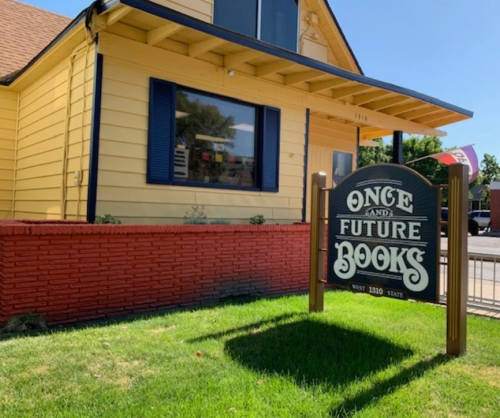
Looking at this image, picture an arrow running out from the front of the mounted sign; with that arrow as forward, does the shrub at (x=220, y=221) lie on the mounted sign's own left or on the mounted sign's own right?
on the mounted sign's own right

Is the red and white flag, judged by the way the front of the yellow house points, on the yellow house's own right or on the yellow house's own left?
on the yellow house's own left

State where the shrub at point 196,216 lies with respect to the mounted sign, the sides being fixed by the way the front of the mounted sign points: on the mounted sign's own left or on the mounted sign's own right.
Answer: on the mounted sign's own right

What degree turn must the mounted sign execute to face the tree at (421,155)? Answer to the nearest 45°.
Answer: approximately 135° to its right

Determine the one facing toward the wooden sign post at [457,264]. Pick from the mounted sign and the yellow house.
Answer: the yellow house

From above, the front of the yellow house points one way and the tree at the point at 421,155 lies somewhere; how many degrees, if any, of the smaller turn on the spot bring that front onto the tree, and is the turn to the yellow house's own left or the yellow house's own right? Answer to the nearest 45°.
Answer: approximately 90° to the yellow house's own left

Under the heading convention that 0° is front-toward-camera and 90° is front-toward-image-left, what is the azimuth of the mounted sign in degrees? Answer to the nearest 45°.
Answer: approximately 45°
